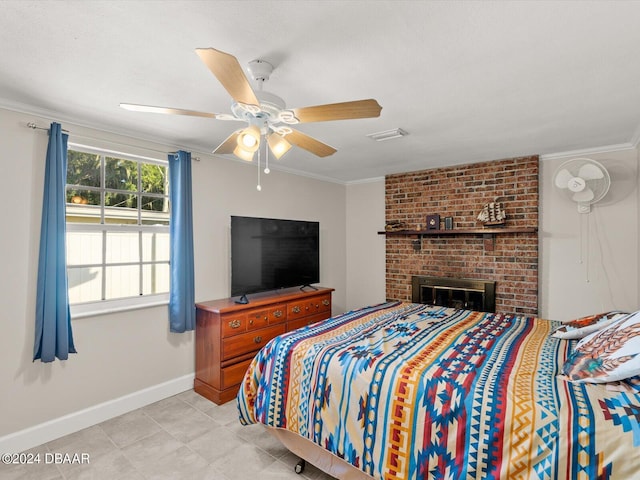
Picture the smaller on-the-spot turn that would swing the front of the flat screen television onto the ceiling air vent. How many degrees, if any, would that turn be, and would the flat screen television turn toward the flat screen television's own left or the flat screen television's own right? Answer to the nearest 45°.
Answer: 0° — it already faces it

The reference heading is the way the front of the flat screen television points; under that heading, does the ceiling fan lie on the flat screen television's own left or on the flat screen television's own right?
on the flat screen television's own right

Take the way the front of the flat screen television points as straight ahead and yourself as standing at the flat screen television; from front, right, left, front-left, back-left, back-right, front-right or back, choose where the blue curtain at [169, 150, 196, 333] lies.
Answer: right

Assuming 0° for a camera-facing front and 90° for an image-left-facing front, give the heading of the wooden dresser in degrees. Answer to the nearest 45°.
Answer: approximately 315°

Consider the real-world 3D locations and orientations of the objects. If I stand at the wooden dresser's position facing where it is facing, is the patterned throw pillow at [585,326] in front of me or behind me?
in front

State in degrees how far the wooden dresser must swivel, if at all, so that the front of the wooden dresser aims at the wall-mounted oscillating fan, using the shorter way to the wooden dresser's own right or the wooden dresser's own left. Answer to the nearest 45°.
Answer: approximately 45° to the wooden dresser's own left

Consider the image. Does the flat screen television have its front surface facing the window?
no

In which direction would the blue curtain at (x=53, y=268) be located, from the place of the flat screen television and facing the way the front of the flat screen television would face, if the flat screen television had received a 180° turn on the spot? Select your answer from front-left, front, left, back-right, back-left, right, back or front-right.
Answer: left

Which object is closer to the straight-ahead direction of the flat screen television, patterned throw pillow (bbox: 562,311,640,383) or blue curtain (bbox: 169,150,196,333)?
the patterned throw pillow

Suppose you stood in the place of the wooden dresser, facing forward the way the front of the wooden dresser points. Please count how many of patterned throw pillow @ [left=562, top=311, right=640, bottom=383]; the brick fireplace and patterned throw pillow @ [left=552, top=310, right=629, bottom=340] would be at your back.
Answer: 0
